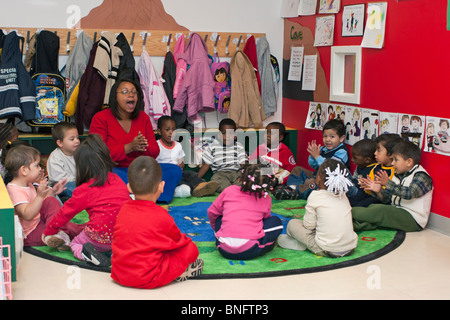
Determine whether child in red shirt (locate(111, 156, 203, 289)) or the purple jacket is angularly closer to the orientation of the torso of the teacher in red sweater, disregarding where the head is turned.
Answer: the child in red shirt

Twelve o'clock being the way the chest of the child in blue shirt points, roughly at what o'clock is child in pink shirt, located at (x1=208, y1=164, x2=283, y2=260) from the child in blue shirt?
The child in pink shirt is roughly at 11 o'clock from the child in blue shirt.

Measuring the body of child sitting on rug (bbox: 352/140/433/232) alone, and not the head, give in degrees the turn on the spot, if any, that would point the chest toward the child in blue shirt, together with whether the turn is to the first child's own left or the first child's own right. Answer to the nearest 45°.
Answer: approximately 45° to the first child's own right

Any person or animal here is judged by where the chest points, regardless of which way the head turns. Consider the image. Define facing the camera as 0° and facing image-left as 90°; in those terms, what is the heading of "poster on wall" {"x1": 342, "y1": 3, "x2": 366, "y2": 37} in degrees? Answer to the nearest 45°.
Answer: approximately 45°

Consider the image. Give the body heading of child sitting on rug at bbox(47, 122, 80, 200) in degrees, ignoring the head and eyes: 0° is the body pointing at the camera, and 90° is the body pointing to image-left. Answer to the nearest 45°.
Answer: approximately 315°

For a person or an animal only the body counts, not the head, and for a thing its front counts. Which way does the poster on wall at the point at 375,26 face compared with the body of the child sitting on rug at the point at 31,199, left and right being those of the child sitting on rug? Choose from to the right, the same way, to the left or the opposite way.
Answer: the opposite way

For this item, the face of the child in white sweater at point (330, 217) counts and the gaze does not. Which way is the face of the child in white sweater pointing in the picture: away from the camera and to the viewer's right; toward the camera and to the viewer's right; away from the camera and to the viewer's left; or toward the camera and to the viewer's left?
away from the camera and to the viewer's left

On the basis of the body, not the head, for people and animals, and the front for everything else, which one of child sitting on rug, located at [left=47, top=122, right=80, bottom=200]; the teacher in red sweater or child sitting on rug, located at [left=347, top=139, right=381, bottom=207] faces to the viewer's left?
child sitting on rug, located at [left=347, top=139, right=381, bottom=207]

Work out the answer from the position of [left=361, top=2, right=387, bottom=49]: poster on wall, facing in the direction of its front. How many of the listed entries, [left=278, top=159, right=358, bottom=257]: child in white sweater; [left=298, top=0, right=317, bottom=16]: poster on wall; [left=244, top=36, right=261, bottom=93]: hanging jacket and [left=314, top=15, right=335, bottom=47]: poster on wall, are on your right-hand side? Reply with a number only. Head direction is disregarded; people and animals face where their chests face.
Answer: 3
